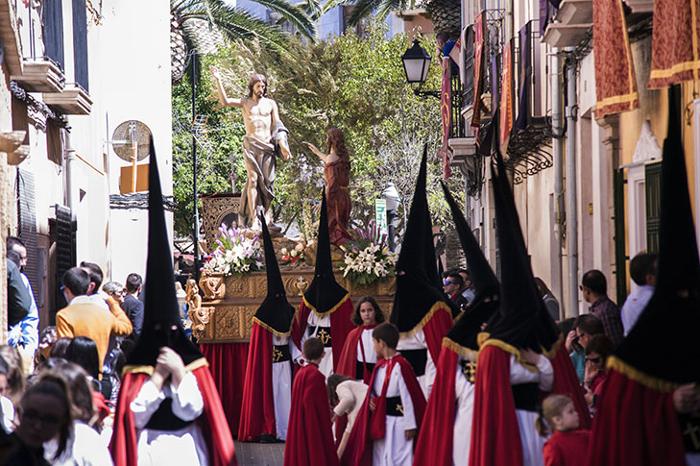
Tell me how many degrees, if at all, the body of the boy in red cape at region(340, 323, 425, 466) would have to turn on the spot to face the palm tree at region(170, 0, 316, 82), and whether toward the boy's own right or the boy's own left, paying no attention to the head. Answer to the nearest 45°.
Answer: approximately 135° to the boy's own right

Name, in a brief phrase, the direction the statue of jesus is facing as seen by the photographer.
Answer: facing the viewer

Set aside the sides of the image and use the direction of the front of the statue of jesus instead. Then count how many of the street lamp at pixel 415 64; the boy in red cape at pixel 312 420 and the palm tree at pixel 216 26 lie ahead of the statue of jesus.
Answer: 1

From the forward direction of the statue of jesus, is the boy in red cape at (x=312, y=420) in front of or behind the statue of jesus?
in front

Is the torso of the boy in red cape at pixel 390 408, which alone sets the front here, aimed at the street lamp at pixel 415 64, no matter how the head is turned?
no

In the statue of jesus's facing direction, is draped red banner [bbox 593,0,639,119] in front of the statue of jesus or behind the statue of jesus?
in front

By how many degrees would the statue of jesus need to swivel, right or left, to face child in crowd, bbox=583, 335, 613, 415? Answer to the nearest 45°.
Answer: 0° — it already faces them

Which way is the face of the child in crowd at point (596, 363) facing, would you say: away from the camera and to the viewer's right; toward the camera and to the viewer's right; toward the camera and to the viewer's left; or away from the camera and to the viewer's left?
toward the camera and to the viewer's left

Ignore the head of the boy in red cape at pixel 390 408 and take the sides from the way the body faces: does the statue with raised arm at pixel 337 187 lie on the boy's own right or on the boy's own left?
on the boy's own right

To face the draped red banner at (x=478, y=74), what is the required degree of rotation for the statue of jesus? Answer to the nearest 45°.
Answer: approximately 135° to its left

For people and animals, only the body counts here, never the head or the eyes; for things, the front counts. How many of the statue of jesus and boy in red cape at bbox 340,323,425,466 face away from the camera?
0

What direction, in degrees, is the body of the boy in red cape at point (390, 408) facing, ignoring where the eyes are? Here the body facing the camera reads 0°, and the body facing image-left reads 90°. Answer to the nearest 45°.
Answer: approximately 45°

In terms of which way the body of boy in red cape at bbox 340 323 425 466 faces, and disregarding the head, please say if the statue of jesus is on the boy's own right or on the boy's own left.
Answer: on the boy's own right

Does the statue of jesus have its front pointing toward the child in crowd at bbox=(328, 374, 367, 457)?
yes
